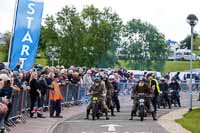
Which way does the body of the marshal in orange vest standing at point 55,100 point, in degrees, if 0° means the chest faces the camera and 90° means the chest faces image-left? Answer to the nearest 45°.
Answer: approximately 315°

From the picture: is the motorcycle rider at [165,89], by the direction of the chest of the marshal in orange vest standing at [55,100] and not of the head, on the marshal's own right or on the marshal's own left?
on the marshal's own left

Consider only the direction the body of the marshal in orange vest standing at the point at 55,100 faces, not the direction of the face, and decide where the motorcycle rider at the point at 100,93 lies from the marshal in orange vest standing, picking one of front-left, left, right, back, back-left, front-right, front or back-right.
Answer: front-left
